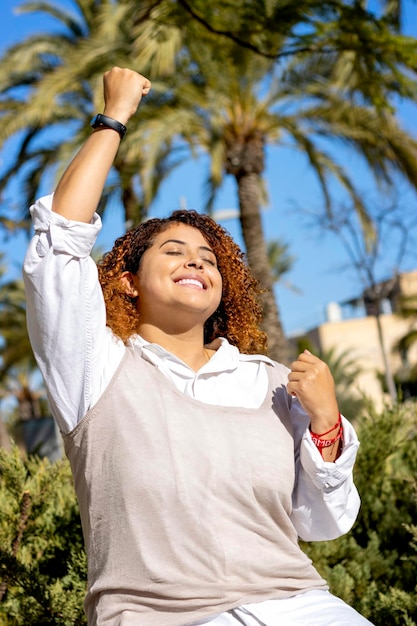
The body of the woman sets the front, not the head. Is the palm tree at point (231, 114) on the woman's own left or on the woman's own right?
on the woman's own left

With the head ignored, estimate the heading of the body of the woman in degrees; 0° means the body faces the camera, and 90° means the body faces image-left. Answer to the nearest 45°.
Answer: approximately 315°

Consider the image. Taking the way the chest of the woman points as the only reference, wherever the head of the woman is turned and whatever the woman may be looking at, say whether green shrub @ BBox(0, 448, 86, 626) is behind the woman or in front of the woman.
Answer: behind
